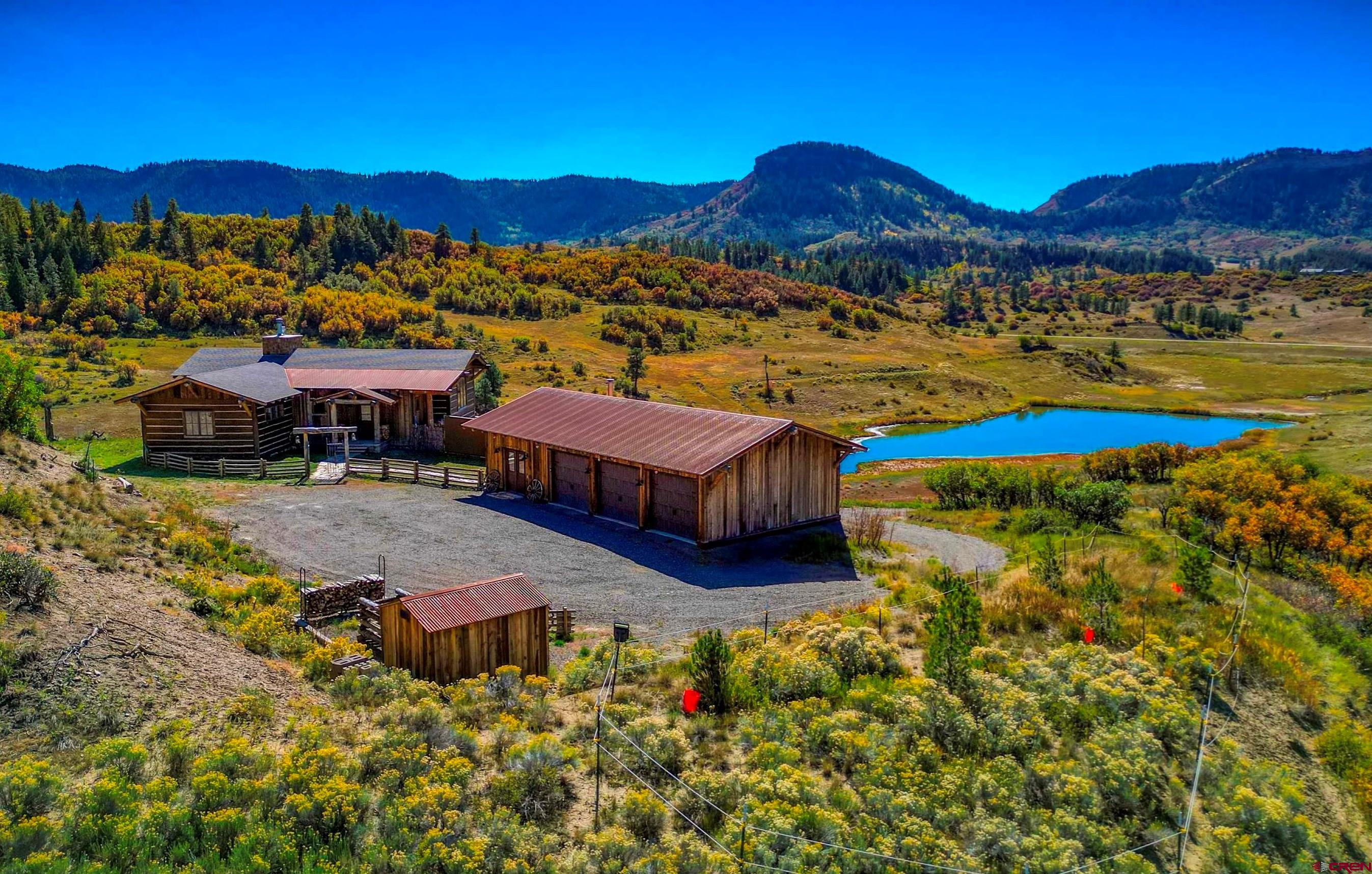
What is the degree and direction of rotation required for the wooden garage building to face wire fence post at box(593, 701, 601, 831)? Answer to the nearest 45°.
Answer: approximately 45° to its left

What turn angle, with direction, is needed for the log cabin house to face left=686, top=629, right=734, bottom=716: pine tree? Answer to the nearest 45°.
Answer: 0° — it already faces it

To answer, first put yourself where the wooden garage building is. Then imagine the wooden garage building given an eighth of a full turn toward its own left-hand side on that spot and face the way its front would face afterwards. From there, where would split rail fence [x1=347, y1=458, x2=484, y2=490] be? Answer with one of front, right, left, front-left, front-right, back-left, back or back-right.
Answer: back-right

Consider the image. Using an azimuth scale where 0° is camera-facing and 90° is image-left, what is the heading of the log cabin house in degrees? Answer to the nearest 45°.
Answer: approximately 0°

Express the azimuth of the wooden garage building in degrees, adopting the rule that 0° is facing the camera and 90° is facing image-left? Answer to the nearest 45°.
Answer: approximately 45°

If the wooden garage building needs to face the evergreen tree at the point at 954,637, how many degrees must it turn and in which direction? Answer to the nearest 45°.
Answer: approximately 45° to its left

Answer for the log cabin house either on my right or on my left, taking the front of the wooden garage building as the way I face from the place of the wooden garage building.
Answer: on my right

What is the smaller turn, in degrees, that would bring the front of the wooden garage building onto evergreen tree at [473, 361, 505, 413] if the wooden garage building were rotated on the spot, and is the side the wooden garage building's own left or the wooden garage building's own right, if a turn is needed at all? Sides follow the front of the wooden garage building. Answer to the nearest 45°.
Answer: approximately 90° to the wooden garage building's own right

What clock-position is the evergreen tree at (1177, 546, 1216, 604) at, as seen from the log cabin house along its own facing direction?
The evergreen tree is roughly at 11 o'clock from the log cabin house.

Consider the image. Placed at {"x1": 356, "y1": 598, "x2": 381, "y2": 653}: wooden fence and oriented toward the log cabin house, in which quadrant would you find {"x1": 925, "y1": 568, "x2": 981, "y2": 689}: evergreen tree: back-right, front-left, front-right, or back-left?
back-right

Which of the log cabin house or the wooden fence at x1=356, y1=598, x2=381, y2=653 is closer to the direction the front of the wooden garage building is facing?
the wooden fence

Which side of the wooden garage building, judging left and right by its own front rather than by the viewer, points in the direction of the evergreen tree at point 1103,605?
left
